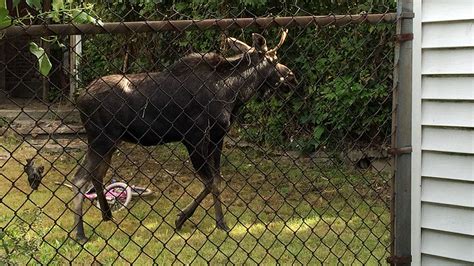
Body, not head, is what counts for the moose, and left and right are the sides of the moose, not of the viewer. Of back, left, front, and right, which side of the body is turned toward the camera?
right

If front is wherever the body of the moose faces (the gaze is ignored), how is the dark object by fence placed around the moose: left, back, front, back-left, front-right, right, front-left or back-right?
back-left

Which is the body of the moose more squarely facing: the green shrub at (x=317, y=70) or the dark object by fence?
the green shrub
